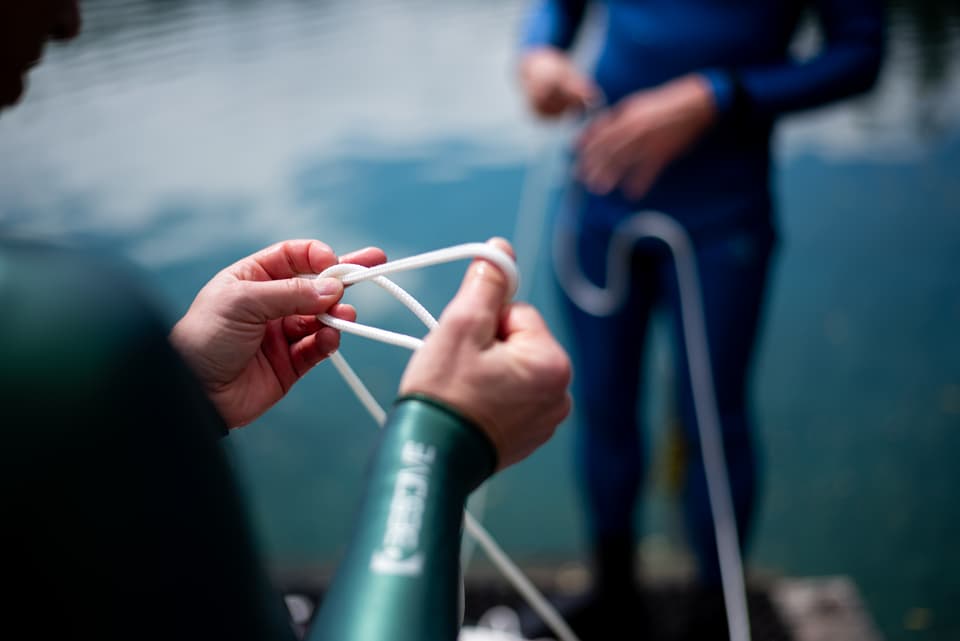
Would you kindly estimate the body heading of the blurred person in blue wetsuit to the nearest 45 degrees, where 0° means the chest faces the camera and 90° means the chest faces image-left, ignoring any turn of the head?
approximately 45°
